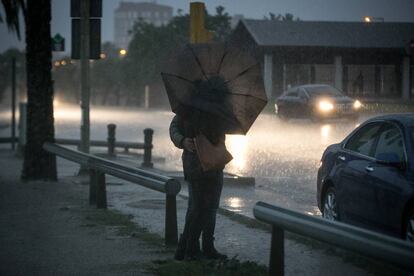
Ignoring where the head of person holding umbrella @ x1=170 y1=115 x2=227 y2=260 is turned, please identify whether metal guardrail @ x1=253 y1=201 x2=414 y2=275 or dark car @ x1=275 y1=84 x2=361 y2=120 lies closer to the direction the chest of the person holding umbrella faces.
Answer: the metal guardrail

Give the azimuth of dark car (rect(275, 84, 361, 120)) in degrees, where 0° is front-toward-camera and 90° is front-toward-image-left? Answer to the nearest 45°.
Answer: approximately 315°

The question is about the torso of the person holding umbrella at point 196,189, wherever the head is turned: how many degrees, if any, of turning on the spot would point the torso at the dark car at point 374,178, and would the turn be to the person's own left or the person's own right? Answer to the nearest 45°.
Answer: approximately 45° to the person's own left

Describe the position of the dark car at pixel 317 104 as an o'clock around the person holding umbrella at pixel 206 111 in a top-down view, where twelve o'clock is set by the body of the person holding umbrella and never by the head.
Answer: The dark car is roughly at 8 o'clock from the person holding umbrella.
